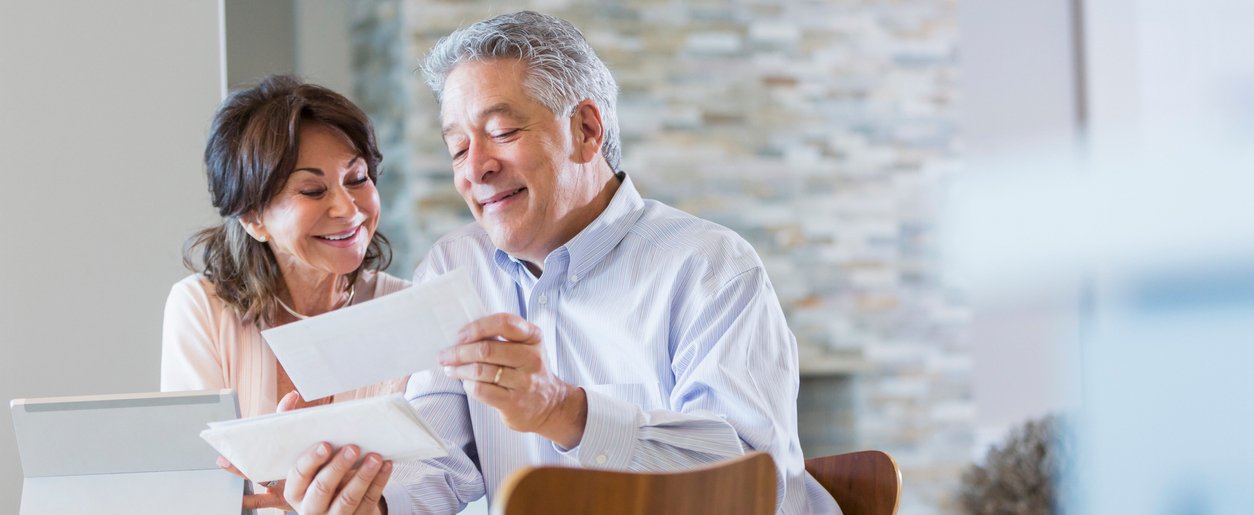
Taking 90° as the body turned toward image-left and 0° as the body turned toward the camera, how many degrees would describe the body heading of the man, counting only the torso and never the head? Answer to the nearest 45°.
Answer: approximately 45°

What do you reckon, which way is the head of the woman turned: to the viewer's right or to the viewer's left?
to the viewer's right
